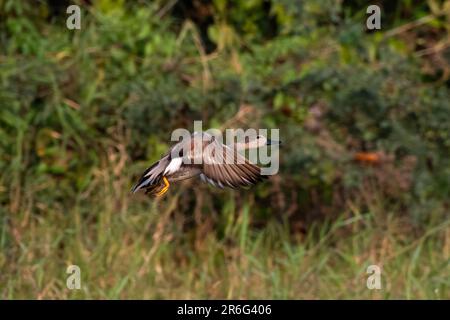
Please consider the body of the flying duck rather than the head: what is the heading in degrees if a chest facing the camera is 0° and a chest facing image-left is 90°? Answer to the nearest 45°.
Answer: approximately 270°
